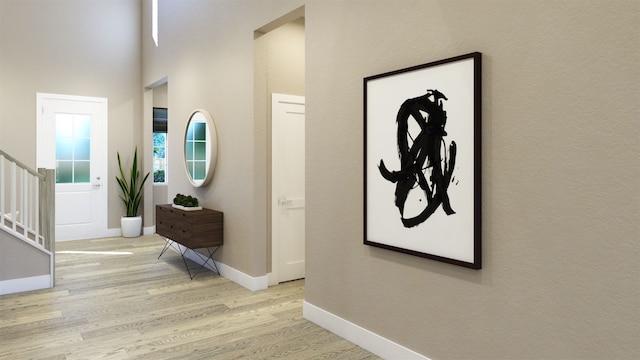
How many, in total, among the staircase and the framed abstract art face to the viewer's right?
1

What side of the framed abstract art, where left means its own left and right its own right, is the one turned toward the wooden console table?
right

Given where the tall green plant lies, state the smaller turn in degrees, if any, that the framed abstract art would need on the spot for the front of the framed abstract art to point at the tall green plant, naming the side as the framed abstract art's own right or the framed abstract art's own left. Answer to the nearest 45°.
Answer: approximately 90° to the framed abstract art's own right

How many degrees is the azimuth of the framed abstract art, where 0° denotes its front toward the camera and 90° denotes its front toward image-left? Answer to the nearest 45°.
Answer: approximately 45°

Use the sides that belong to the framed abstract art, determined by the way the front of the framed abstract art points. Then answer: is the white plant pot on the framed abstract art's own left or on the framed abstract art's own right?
on the framed abstract art's own right

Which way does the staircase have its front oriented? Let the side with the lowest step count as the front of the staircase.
to the viewer's right

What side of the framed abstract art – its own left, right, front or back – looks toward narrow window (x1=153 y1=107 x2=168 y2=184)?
right

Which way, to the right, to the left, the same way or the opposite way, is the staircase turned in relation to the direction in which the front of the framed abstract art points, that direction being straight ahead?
the opposite way

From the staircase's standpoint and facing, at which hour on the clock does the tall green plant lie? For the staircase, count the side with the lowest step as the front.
The tall green plant is roughly at 10 o'clock from the staircase.
